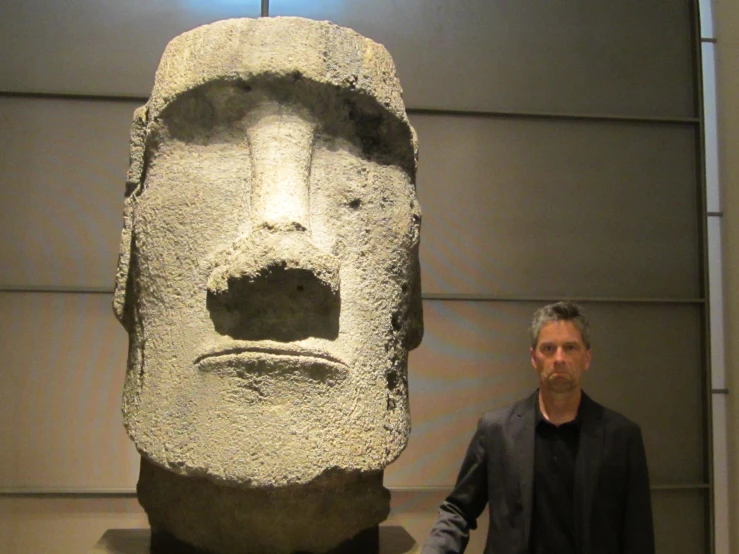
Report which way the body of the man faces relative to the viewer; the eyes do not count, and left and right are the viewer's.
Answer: facing the viewer

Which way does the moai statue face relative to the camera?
toward the camera

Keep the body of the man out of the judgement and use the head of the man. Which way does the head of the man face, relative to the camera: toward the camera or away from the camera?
toward the camera

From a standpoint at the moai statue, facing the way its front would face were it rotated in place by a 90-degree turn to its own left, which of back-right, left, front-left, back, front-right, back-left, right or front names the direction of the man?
front
